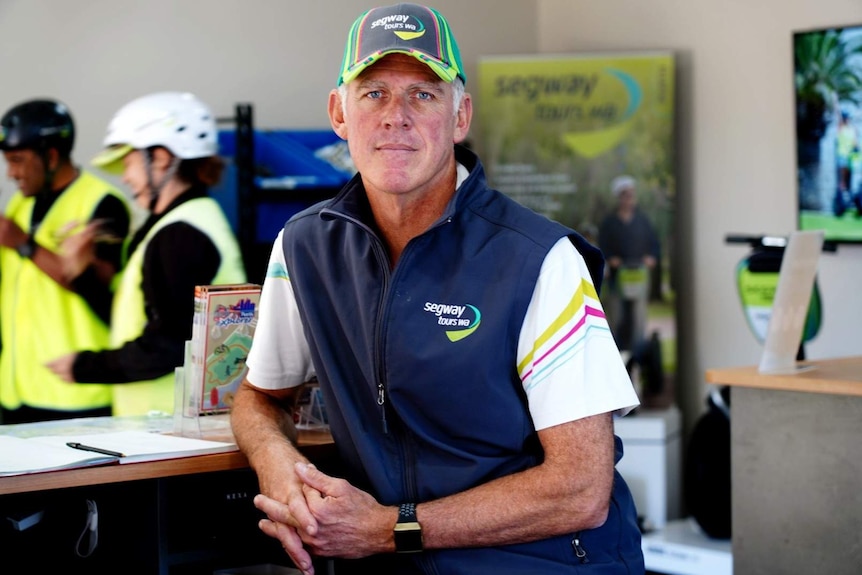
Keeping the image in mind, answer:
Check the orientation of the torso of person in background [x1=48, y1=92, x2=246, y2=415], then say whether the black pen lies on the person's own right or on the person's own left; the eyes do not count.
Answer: on the person's own left

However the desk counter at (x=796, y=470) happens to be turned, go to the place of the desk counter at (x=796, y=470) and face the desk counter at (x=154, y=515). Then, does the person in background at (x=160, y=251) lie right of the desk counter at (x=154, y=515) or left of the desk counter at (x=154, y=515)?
right

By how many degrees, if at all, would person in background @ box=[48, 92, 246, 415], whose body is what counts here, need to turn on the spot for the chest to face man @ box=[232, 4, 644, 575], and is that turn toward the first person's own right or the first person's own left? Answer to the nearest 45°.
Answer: approximately 90° to the first person's own left

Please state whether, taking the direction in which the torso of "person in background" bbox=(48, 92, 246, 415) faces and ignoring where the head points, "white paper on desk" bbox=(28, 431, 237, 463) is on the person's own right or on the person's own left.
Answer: on the person's own left

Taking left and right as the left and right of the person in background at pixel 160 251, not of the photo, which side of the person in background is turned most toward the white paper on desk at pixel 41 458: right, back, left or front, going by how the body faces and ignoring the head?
left

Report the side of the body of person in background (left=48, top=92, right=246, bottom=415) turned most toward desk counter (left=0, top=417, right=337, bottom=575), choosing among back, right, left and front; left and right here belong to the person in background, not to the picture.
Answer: left

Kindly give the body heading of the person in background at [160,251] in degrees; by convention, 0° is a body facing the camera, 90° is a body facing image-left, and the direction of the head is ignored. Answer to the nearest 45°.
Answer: approximately 90°
